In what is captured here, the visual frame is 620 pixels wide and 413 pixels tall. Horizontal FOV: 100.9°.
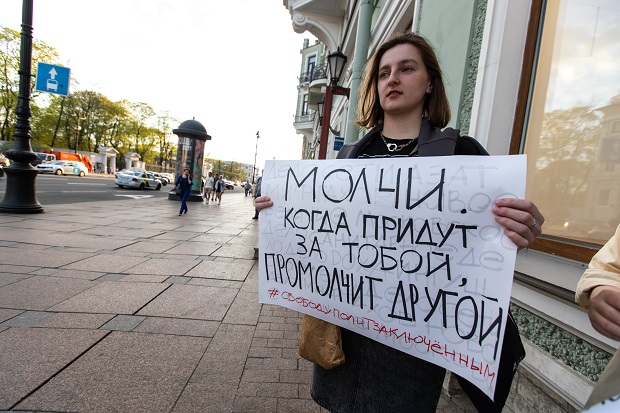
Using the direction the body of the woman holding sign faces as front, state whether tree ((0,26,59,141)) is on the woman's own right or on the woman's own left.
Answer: on the woman's own right

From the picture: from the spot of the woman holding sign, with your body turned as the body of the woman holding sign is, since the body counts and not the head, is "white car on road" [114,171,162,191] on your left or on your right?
on your right

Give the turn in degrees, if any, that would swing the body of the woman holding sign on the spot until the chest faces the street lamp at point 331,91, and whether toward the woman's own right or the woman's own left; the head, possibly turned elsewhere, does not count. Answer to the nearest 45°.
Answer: approximately 135° to the woman's own right

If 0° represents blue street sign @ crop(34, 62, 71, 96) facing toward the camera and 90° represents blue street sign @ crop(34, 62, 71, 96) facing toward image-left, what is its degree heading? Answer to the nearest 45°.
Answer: approximately 0°

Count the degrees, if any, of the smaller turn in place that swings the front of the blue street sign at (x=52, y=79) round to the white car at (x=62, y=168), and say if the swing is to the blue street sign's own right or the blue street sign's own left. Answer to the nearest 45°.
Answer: approximately 180°

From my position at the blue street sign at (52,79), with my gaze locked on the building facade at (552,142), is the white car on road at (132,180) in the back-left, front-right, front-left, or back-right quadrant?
back-left

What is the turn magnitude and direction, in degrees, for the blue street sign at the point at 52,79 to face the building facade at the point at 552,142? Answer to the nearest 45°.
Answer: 0° — it already faces it
